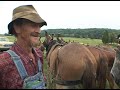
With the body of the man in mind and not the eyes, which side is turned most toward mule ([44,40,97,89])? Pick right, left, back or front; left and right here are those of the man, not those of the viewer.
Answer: left

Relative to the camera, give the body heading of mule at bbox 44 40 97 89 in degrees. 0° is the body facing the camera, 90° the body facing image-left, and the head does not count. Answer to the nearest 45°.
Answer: approximately 135°

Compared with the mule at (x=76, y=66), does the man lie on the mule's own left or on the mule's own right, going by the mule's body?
on the mule's own left

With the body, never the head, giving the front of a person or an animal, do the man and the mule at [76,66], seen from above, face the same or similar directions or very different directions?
very different directions
